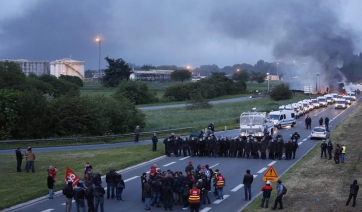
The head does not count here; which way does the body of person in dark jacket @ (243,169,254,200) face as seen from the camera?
away from the camera

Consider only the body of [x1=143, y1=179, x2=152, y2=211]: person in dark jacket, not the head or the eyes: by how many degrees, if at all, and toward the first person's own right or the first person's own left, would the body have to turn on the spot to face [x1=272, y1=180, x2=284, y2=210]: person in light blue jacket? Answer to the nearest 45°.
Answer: approximately 45° to the first person's own right

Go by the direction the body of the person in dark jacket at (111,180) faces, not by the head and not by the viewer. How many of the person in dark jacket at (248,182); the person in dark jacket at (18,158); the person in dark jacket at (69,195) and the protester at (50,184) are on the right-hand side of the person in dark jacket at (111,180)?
1

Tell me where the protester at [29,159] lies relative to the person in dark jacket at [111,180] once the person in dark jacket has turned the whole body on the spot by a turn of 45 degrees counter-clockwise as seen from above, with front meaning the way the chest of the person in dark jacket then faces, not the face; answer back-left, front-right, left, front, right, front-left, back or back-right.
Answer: front

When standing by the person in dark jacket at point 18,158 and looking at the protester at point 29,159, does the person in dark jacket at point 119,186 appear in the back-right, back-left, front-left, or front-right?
front-right

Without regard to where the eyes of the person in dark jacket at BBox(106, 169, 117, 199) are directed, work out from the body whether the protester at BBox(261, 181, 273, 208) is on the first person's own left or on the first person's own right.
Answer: on the first person's own right

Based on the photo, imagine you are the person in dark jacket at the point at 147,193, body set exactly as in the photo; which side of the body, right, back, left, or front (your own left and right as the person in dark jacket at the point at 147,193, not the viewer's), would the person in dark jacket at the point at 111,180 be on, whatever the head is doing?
left

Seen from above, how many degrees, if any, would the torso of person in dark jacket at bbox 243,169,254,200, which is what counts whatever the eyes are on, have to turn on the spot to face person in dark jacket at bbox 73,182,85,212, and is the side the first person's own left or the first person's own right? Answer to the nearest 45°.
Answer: approximately 135° to the first person's own left

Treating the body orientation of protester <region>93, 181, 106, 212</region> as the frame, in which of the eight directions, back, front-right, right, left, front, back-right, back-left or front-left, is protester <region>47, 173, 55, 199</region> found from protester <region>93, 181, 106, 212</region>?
front-left

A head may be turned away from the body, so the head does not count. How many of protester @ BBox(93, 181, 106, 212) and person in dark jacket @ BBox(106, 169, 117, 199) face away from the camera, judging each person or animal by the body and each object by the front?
2

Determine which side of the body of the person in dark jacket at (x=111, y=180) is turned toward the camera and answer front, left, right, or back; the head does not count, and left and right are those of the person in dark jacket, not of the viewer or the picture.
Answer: back

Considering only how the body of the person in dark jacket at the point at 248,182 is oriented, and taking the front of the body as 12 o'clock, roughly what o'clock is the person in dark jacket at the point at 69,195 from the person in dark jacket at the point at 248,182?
the person in dark jacket at the point at 69,195 is roughly at 8 o'clock from the person in dark jacket at the point at 248,182.

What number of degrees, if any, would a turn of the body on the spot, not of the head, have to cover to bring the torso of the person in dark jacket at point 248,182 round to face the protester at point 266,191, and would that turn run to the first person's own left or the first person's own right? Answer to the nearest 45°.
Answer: approximately 135° to the first person's own right

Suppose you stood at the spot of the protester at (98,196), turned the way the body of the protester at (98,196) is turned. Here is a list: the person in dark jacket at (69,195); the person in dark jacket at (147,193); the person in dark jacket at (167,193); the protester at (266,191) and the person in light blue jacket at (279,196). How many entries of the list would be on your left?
1

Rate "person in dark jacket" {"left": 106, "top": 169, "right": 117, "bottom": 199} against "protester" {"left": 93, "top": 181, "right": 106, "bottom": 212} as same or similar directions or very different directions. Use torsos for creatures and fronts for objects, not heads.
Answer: same or similar directions

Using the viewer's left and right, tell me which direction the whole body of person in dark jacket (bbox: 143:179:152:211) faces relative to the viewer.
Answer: facing away from the viewer and to the right of the viewer

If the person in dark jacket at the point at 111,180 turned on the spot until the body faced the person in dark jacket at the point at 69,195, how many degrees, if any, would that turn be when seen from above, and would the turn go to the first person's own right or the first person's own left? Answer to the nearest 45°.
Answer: approximately 135° to the first person's own left

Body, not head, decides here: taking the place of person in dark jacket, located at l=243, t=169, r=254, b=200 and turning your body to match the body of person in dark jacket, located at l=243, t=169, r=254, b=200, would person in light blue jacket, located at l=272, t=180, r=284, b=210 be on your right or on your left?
on your right

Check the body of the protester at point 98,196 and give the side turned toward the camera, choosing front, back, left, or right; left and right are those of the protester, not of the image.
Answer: back
